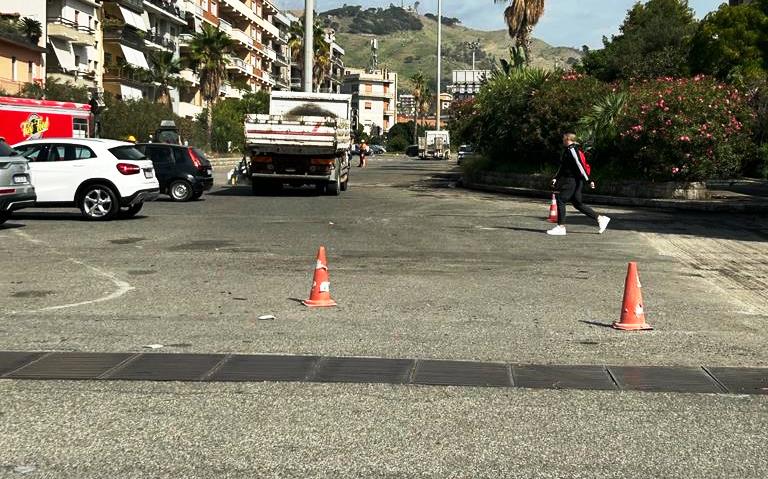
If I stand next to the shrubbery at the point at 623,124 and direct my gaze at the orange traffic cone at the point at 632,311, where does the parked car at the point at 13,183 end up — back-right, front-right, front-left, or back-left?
front-right

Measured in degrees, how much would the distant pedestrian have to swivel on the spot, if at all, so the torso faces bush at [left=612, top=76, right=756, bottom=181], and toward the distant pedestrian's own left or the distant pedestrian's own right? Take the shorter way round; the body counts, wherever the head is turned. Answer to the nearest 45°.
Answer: approximately 90° to the distant pedestrian's own right

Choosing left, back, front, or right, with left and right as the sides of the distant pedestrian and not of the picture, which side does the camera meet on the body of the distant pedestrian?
left

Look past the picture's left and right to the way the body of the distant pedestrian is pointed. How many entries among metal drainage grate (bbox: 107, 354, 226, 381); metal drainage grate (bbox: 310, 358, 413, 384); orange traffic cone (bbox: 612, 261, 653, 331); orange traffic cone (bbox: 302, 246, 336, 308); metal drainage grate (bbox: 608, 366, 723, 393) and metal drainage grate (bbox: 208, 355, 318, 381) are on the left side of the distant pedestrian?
6

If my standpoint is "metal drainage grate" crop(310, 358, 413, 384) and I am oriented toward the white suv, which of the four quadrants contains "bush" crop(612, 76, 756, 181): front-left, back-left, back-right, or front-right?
front-right

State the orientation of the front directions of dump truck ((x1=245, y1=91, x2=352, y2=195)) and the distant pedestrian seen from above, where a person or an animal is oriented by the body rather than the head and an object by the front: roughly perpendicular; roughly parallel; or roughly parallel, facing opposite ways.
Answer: roughly perpendicular

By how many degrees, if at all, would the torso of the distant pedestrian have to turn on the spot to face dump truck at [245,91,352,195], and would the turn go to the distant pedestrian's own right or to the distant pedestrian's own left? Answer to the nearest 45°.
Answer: approximately 45° to the distant pedestrian's own right

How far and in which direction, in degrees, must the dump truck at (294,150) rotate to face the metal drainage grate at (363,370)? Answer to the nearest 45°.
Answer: approximately 180°

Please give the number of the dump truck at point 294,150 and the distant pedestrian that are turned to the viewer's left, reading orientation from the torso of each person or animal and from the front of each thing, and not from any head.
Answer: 1

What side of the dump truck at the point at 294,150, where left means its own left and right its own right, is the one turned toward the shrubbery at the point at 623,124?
right

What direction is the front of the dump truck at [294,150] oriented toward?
away from the camera

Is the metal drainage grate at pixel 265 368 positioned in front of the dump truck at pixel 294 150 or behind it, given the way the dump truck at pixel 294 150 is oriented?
behind
